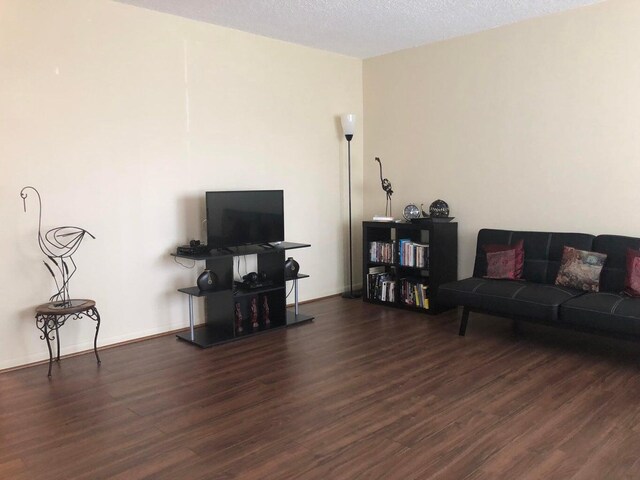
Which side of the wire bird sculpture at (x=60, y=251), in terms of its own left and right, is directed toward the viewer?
left

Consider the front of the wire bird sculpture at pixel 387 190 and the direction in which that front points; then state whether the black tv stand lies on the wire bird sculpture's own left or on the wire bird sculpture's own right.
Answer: on the wire bird sculpture's own left

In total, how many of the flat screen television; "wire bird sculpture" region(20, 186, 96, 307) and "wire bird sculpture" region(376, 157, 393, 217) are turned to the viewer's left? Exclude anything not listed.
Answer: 2

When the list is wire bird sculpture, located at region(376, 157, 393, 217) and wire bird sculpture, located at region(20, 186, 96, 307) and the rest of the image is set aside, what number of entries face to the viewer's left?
2

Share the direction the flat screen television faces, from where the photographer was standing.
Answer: facing the viewer and to the right of the viewer

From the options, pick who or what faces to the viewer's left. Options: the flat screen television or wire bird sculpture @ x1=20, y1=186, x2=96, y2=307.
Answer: the wire bird sculpture

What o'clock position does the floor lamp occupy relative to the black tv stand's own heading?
The floor lamp is roughly at 9 o'clock from the black tv stand.

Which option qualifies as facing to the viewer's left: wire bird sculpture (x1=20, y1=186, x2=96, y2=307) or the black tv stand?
the wire bird sculpture

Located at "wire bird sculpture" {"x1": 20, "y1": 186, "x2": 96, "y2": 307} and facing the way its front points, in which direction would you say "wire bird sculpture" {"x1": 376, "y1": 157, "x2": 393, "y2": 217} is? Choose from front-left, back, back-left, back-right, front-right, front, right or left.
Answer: back

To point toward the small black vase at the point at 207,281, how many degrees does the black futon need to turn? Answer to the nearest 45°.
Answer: approximately 45° to its right

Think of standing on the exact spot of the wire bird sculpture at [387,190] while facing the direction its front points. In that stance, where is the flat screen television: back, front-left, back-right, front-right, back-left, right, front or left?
front-left

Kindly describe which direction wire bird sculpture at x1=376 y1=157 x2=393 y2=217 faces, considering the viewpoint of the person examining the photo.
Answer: facing to the left of the viewer

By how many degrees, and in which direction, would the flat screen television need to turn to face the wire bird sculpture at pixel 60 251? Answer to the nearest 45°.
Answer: approximately 135° to its right

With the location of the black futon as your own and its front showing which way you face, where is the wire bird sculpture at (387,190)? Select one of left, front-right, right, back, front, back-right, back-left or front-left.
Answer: right

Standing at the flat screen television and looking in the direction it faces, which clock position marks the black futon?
The black futon is roughly at 11 o'clock from the flat screen television.
